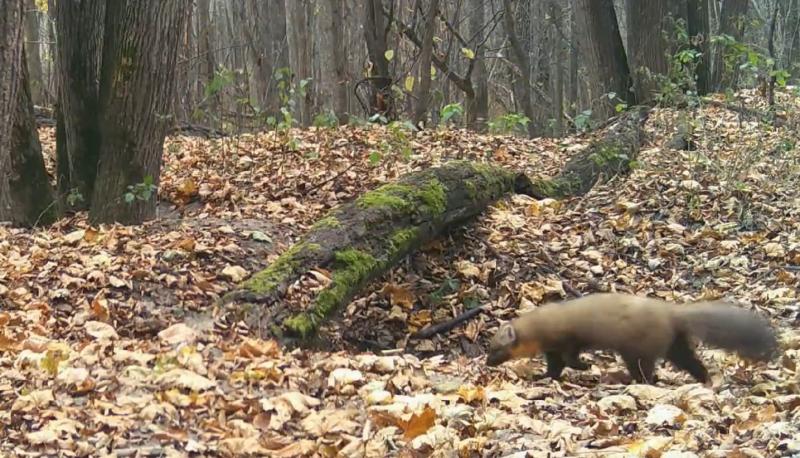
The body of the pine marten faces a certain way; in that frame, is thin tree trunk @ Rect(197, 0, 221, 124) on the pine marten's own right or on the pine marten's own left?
on the pine marten's own right

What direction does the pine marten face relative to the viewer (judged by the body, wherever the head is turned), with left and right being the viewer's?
facing to the left of the viewer

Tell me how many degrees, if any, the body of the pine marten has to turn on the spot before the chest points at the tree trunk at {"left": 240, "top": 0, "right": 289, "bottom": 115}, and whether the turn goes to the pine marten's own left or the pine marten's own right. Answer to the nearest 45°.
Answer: approximately 45° to the pine marten's own right

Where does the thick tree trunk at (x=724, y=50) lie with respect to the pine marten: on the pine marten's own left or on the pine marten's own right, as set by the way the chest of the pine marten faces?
on the pine marten's own right

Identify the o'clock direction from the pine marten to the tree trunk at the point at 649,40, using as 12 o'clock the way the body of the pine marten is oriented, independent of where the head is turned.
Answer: The tree trunk is roughly at 3 o'clock from the pine marten.

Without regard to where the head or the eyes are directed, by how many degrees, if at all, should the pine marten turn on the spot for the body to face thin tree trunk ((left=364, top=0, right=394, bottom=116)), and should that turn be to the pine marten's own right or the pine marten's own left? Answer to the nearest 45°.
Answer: approximately 45° to the pine marten's own right

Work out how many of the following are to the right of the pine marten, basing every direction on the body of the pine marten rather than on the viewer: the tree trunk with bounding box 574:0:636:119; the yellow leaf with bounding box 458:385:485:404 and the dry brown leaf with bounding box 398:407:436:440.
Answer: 1

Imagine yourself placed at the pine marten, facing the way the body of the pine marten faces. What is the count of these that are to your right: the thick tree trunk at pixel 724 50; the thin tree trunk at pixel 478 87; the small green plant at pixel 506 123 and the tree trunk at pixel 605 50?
4

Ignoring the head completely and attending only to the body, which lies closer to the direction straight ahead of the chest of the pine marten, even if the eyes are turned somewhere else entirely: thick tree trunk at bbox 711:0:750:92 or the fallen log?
the fallen log

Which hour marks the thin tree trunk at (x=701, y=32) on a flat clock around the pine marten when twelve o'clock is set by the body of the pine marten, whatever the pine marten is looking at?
The thin tree trunk is roughly at 3 o'clock from the pine marten.

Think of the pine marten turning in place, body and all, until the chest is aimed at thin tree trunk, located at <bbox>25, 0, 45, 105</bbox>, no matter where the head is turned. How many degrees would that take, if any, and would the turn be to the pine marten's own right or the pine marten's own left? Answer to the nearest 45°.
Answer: approximately 45° to the pine marten's own right

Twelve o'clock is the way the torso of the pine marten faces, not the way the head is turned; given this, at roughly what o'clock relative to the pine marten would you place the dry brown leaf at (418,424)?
The dry brown leaf is roughly at 10 o'clock from the pine marten.
